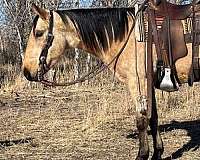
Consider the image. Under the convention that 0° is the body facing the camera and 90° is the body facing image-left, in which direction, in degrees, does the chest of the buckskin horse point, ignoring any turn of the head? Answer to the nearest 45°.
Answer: approximately 90°

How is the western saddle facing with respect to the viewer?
to the viewer's left
